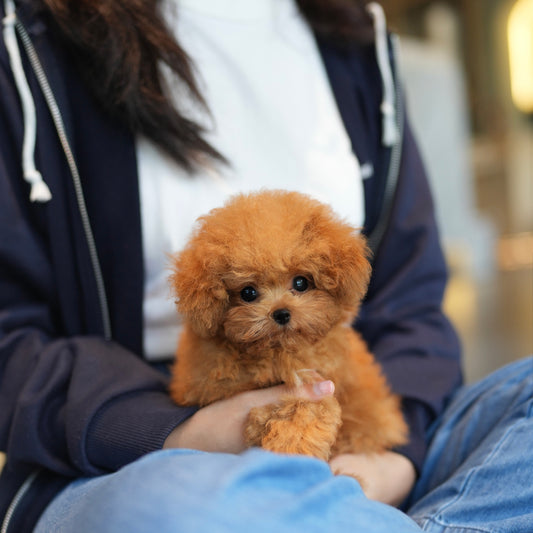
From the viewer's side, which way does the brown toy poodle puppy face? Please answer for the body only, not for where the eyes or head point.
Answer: toward the camera
